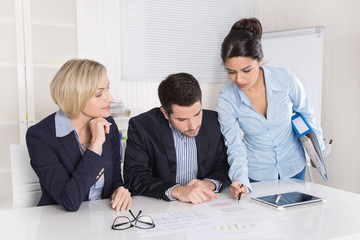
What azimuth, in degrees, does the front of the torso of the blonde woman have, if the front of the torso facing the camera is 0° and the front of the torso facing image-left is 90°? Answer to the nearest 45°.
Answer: approximately 315°

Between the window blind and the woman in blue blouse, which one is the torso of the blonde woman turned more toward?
the woman in blue blouse

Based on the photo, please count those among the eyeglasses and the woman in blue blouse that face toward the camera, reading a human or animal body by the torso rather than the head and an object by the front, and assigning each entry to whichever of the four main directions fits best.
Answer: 2

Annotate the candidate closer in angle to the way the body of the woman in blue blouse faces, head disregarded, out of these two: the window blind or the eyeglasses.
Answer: the eyeglasses
